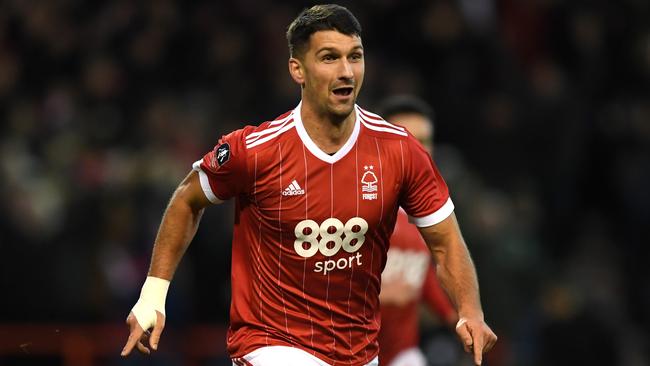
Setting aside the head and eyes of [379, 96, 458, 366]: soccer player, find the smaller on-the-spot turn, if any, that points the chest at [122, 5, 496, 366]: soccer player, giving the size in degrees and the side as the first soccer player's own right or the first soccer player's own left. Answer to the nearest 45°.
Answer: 0° — they already face them

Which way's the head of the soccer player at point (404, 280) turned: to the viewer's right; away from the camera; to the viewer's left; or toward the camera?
toward the camera

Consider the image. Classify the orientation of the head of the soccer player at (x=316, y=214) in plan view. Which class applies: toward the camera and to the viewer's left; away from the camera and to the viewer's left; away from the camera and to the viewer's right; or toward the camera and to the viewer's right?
toward the camera and to the viewer's right

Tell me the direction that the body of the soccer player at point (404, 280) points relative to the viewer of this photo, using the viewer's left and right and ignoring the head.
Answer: facing the viewer
